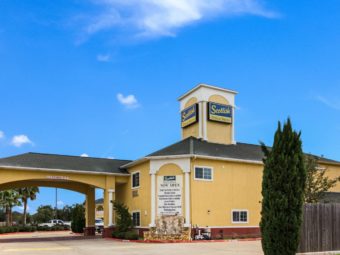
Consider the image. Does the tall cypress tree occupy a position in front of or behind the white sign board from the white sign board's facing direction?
in front

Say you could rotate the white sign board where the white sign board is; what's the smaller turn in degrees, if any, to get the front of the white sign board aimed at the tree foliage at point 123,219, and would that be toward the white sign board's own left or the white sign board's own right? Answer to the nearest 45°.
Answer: approximately 135° to the white sign board's own right

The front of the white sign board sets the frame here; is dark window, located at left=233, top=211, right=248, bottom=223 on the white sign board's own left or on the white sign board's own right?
on the white sign board's own left

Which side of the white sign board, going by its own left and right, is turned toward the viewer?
front
